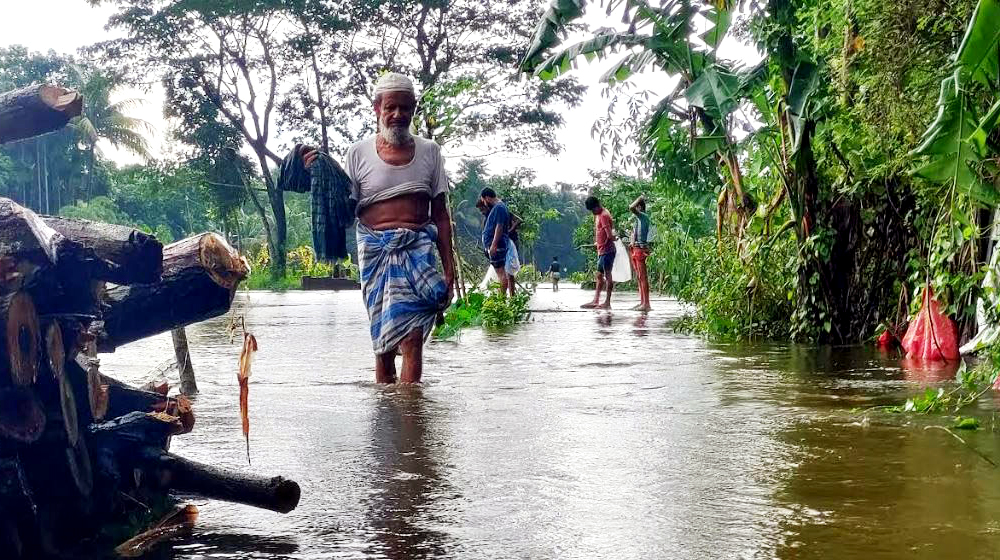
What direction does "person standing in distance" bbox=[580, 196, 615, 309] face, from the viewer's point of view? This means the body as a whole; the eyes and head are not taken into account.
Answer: to the viewer's left

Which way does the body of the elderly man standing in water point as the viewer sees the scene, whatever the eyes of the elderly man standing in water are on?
toward the camera

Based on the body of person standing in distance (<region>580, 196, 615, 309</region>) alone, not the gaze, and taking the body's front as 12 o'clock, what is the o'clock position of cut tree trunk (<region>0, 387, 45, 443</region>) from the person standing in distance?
The cut tree trunk is roughly at 9 o'clock from the person standing in distance.

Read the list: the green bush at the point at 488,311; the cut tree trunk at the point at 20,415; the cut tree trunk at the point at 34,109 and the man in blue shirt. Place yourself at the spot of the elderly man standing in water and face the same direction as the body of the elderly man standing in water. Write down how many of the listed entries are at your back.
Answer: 2

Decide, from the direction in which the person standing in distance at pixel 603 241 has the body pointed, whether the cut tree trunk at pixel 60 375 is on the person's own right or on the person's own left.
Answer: on the person's own left

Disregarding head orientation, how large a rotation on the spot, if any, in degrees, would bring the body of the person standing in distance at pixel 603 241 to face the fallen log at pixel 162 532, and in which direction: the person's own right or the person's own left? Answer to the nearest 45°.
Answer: approximately 90° to the person's own left

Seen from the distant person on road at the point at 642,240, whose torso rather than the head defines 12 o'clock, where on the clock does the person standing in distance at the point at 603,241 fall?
The person standing in distance is roughly at 1 o'clock from the distant person on road.

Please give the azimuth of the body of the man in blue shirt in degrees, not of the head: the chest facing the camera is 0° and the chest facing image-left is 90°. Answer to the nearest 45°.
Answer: approximately 90°

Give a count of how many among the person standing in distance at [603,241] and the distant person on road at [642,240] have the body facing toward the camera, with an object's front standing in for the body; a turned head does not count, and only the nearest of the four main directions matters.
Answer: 0

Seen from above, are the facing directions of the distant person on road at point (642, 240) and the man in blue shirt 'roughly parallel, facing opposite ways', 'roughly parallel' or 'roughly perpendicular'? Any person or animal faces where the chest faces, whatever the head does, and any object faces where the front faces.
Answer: roughly parallel

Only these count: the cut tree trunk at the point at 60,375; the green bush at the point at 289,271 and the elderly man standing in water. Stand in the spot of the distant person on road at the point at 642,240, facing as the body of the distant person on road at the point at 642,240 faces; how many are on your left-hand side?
2

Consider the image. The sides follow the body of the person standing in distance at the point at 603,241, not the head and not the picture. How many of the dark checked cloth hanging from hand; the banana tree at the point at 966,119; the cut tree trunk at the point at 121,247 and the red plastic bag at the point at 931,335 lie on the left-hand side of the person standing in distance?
4

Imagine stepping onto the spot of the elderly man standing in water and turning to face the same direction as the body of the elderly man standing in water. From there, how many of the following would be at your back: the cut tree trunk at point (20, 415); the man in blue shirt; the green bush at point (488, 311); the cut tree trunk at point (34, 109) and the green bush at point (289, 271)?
3

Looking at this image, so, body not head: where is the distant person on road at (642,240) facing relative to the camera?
to the viewer's left

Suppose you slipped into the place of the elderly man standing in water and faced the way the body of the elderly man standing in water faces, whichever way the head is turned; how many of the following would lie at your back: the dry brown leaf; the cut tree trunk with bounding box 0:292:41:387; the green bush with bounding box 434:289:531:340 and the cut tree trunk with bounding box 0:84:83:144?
1

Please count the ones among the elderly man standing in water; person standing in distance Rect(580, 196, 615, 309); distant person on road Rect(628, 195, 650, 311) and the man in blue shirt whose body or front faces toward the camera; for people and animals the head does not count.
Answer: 1

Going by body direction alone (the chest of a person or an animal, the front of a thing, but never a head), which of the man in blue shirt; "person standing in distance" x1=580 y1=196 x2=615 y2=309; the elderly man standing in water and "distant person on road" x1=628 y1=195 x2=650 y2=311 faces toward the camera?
the elderly man standing in water
